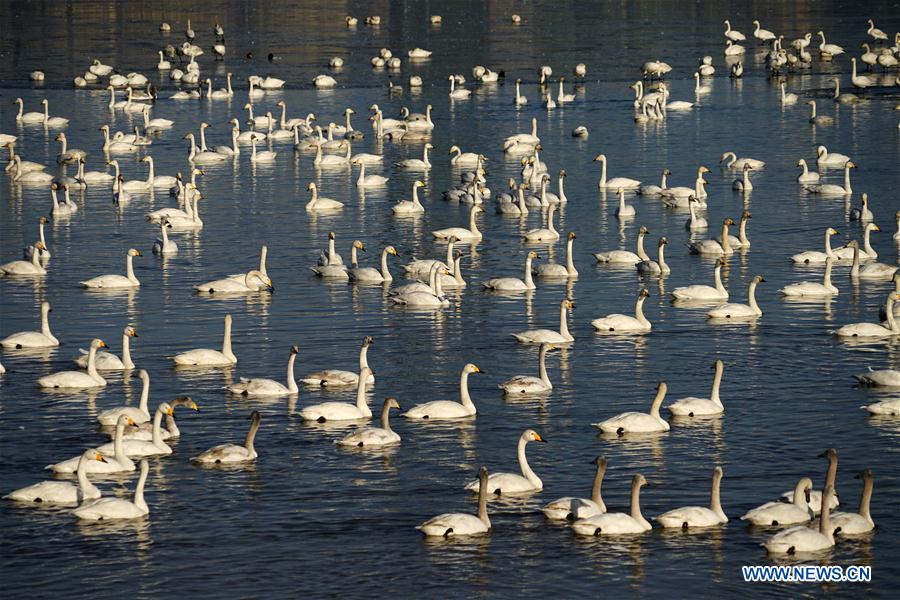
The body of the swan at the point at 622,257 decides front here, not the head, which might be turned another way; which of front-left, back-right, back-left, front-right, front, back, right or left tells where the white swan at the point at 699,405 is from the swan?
right

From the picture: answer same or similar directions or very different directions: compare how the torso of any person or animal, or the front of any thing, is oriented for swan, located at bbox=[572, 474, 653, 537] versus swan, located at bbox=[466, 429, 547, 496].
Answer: same or similar directions

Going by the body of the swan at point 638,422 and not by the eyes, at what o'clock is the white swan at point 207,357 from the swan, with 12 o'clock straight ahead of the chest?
The white swan is roughly at 7 o'clock from the swan.

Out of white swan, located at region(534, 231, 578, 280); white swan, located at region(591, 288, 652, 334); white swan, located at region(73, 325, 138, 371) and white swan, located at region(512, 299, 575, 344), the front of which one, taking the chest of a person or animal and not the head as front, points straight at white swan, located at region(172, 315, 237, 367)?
white swan, located at region(73, 325, 138, 371)

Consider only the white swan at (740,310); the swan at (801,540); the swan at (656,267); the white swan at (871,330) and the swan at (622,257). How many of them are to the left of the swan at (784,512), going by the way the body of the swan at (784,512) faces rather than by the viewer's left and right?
4

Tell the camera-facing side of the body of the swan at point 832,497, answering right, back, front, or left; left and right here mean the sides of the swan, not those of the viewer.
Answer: right

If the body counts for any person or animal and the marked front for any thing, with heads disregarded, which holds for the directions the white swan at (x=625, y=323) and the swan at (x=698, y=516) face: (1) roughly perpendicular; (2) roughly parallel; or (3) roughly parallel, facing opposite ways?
roughly parallel

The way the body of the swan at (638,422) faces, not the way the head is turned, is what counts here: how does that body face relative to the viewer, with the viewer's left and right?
facing to the right of the viewer

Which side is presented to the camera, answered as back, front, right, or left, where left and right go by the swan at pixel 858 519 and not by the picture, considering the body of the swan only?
right

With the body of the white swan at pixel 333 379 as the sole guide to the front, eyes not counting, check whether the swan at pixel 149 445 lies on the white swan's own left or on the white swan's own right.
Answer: on the white swan's own right

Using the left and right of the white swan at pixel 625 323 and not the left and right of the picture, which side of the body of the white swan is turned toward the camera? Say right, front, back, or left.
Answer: right

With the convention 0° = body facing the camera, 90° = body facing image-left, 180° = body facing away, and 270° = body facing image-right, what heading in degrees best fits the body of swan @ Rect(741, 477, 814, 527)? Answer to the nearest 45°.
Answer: approximately 270°

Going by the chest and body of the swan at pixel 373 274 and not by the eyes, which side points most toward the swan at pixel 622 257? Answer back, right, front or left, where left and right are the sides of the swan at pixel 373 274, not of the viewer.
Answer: front

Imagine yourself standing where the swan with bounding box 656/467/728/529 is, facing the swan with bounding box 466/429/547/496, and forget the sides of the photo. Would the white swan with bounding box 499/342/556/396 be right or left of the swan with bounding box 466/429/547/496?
right

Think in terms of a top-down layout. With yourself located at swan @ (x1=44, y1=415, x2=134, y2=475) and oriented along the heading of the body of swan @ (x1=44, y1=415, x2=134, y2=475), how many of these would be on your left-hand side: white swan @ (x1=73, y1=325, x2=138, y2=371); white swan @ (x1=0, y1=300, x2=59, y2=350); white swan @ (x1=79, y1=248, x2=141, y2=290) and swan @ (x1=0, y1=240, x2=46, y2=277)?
4

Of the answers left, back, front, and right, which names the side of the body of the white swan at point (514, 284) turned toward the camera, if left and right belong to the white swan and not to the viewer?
right

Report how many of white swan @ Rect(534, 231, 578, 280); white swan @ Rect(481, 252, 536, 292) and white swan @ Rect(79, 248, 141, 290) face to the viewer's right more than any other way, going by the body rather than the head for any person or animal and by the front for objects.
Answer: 3
